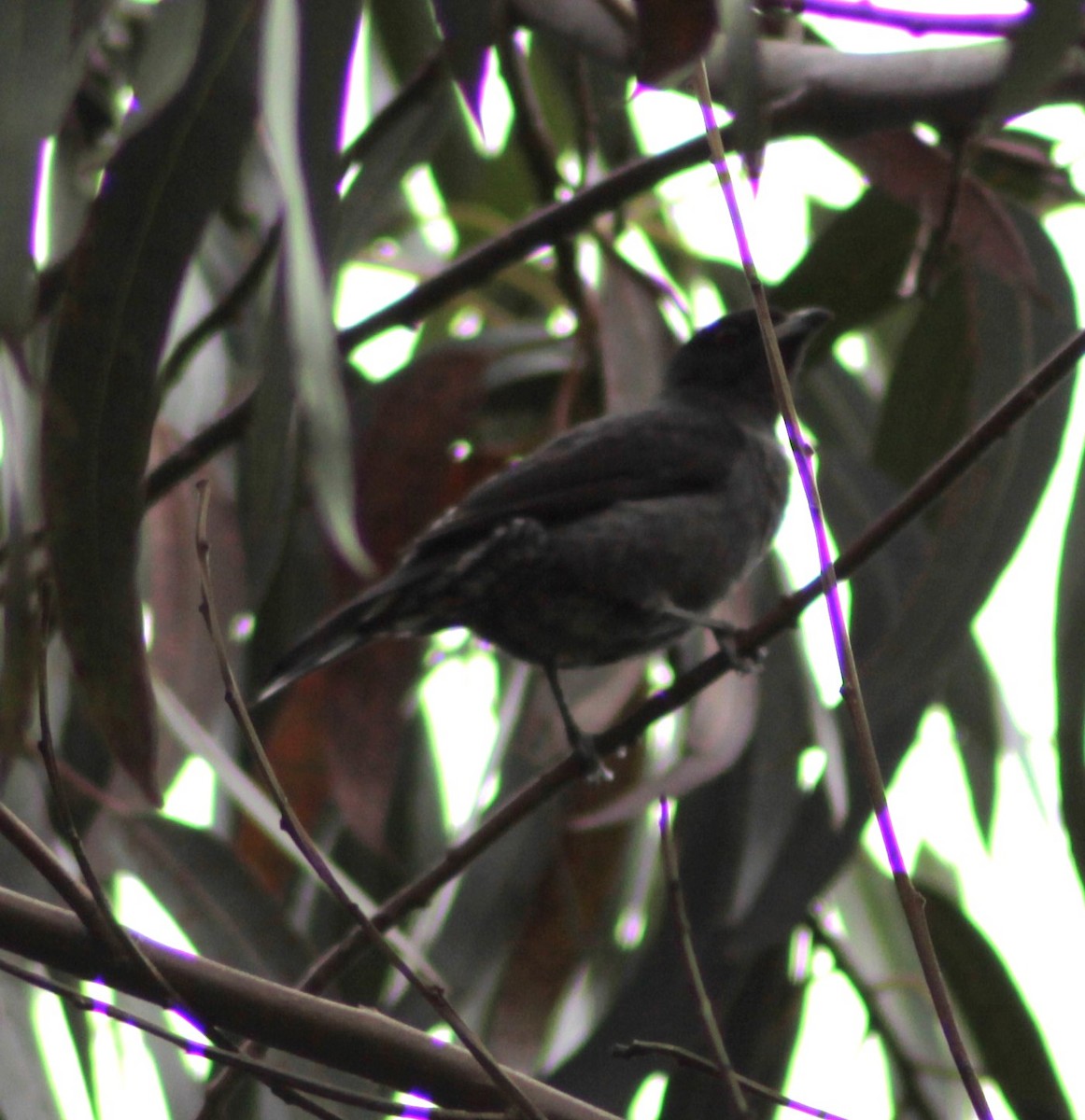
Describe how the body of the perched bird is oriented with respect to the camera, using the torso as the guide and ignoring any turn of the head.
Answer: to the viewer's right

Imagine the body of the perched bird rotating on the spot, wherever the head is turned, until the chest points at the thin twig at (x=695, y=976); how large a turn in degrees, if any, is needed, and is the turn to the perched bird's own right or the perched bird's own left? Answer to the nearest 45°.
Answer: approximately 90° to the perched bird's own right

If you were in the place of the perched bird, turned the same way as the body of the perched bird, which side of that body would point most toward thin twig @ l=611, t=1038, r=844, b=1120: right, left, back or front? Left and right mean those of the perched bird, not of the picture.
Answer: right

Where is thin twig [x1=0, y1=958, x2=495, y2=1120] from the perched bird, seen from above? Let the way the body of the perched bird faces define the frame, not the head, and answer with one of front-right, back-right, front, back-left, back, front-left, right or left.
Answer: right

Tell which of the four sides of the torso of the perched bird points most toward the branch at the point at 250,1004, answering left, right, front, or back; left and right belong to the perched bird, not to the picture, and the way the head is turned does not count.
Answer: back
